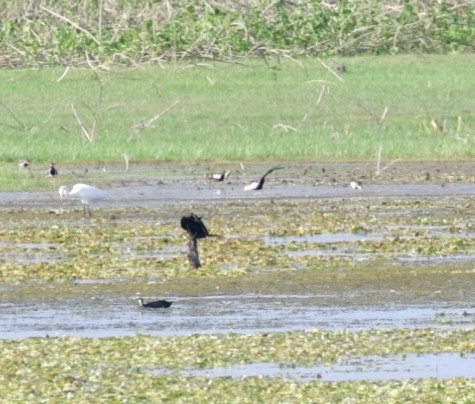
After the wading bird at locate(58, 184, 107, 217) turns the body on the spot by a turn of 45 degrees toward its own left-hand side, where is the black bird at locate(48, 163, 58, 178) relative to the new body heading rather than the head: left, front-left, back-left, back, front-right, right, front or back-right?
back-right

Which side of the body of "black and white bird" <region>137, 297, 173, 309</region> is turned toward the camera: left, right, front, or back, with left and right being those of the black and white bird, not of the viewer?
left

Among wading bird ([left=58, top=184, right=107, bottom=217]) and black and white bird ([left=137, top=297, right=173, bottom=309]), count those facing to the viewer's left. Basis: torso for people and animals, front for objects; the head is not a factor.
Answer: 2

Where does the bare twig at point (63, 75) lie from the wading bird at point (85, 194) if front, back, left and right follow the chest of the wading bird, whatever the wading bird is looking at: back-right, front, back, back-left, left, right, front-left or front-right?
right

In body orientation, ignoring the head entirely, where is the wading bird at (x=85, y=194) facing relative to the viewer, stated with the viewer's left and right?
facing to the left of the viewer

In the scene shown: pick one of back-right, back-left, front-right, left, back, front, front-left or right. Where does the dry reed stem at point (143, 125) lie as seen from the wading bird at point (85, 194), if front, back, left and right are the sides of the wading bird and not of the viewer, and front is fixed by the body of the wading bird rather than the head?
right

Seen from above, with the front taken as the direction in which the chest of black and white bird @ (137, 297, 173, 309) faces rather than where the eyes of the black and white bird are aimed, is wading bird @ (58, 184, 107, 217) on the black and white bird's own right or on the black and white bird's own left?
on the black and white bird's own right

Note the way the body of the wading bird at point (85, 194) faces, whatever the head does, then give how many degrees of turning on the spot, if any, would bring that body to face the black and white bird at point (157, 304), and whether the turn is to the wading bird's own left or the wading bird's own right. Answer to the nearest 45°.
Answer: approximately 90° to the wading bird's own left
